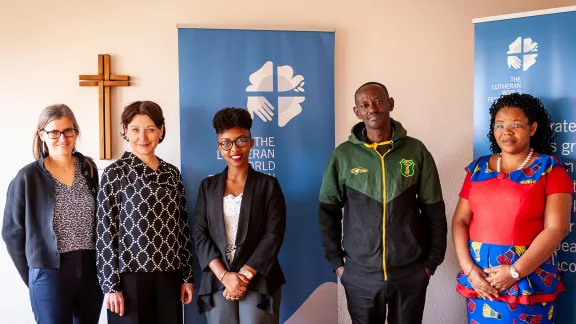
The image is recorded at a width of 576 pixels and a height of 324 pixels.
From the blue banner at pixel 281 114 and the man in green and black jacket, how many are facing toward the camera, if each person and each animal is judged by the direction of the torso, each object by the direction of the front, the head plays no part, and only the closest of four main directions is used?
2

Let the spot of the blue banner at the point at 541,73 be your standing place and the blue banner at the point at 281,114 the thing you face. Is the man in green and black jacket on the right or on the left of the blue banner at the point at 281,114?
left

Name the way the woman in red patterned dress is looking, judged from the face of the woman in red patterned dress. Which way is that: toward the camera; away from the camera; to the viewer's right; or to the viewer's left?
toward the camera

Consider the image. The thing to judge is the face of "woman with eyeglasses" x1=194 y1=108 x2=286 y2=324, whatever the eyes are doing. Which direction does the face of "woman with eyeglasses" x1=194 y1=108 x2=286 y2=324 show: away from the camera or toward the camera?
toward the camera

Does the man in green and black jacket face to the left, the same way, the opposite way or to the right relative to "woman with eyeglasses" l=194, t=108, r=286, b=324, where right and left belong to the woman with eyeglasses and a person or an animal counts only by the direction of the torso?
the same way

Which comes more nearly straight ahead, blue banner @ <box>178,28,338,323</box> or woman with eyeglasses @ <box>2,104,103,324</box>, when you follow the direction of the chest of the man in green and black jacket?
the woman with eyeglasses

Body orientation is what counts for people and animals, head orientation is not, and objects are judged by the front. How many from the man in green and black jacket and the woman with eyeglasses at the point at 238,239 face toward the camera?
2

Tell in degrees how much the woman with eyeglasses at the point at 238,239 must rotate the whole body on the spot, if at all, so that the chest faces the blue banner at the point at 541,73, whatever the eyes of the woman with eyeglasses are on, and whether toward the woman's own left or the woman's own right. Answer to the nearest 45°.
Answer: approximately 90° to the woman's own left

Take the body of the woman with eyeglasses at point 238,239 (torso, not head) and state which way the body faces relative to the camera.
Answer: toward the camera

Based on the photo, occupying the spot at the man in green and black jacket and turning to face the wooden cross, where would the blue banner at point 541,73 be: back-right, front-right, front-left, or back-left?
back-right

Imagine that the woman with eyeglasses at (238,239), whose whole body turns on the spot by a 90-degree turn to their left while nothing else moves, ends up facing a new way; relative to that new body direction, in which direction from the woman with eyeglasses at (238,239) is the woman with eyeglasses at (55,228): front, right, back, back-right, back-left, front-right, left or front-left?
back

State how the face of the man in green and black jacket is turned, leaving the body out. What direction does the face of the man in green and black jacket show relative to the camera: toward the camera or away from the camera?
toward the camera

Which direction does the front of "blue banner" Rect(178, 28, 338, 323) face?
toward the camera

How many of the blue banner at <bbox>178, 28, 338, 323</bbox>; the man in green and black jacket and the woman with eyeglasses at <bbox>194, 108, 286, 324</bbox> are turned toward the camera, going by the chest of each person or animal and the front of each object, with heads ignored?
3
